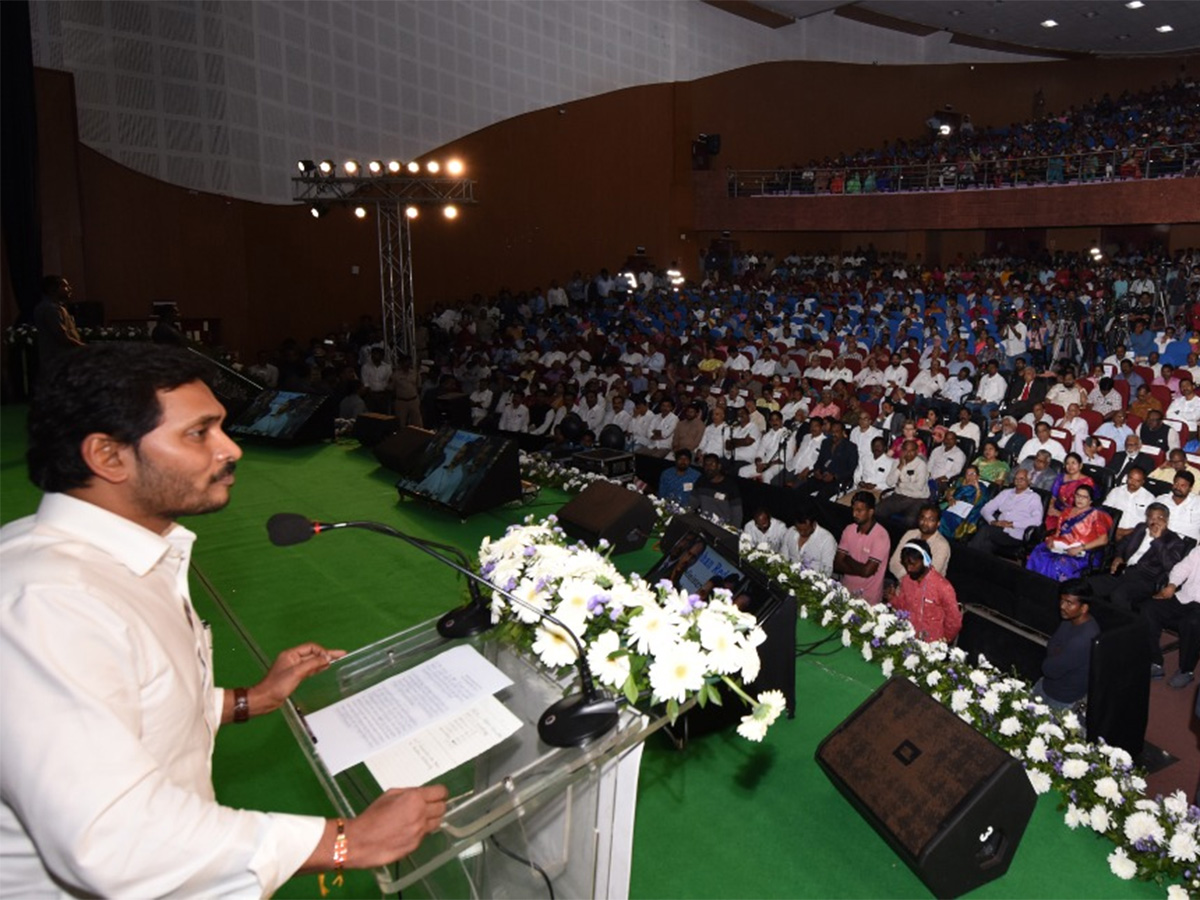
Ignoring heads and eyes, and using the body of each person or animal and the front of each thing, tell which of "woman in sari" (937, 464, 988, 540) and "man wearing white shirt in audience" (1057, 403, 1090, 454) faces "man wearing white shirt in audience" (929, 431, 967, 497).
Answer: "man wearing white shirt in audience" (1057, 403, 1090, 454)

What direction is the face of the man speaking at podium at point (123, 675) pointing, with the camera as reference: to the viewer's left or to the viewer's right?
to the viewer's right

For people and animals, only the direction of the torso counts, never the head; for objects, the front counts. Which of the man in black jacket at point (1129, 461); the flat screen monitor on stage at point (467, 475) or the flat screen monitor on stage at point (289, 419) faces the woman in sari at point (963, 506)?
the man in black jacket

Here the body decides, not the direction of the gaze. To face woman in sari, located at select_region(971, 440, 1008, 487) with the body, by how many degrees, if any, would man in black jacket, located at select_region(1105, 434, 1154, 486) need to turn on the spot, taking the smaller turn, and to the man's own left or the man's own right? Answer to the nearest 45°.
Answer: approximately 45° to the man's own right

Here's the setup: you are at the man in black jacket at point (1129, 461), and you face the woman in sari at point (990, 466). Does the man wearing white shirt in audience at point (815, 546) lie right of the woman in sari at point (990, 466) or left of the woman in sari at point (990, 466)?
left

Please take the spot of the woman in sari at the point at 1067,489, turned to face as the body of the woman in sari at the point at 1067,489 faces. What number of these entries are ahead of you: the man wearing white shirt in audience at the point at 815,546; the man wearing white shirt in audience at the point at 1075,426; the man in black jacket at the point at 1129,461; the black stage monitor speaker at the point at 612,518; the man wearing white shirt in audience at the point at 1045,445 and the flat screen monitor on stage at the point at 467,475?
3

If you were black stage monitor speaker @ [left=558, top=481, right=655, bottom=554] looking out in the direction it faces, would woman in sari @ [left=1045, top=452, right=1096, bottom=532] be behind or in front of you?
behind

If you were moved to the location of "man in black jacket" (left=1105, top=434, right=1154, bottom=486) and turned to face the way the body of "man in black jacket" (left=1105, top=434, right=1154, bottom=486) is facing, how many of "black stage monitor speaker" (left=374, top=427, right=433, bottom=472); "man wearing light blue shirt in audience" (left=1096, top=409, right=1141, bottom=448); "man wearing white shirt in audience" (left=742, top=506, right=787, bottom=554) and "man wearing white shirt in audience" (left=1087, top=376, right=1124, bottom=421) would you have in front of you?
2
